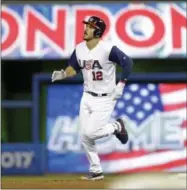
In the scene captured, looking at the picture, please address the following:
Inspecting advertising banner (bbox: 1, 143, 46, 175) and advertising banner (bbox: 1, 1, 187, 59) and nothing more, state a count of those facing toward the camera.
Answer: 2

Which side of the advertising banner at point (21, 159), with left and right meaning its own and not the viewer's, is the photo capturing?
front

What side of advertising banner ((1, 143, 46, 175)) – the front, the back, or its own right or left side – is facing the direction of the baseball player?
front

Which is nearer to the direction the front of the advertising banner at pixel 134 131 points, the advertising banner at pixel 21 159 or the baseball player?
the baseball player

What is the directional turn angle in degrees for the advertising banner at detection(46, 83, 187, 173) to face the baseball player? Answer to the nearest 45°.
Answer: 0° — it already faces them

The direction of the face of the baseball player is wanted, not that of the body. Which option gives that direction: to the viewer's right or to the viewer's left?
to the viewer's left

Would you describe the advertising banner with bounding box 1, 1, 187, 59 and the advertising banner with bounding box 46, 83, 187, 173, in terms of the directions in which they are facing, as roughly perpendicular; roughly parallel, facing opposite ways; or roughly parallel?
roughly parallel

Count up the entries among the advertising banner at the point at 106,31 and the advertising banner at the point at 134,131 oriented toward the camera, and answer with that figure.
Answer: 2

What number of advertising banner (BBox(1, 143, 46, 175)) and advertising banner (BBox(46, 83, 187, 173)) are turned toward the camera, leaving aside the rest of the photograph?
2

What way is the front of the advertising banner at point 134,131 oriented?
toward the camera

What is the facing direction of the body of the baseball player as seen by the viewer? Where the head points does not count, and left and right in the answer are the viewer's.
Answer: facing the viewer and to the left of the viewer

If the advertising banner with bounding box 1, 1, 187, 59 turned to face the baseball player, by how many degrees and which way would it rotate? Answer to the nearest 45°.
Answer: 0° — it already faces them

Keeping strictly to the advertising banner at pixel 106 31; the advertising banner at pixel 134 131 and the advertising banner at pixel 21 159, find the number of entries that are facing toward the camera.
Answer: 3

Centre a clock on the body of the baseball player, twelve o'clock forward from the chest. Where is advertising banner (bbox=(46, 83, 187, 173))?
The advertising banner is roughly at 5 o'clock from the baseball player.
